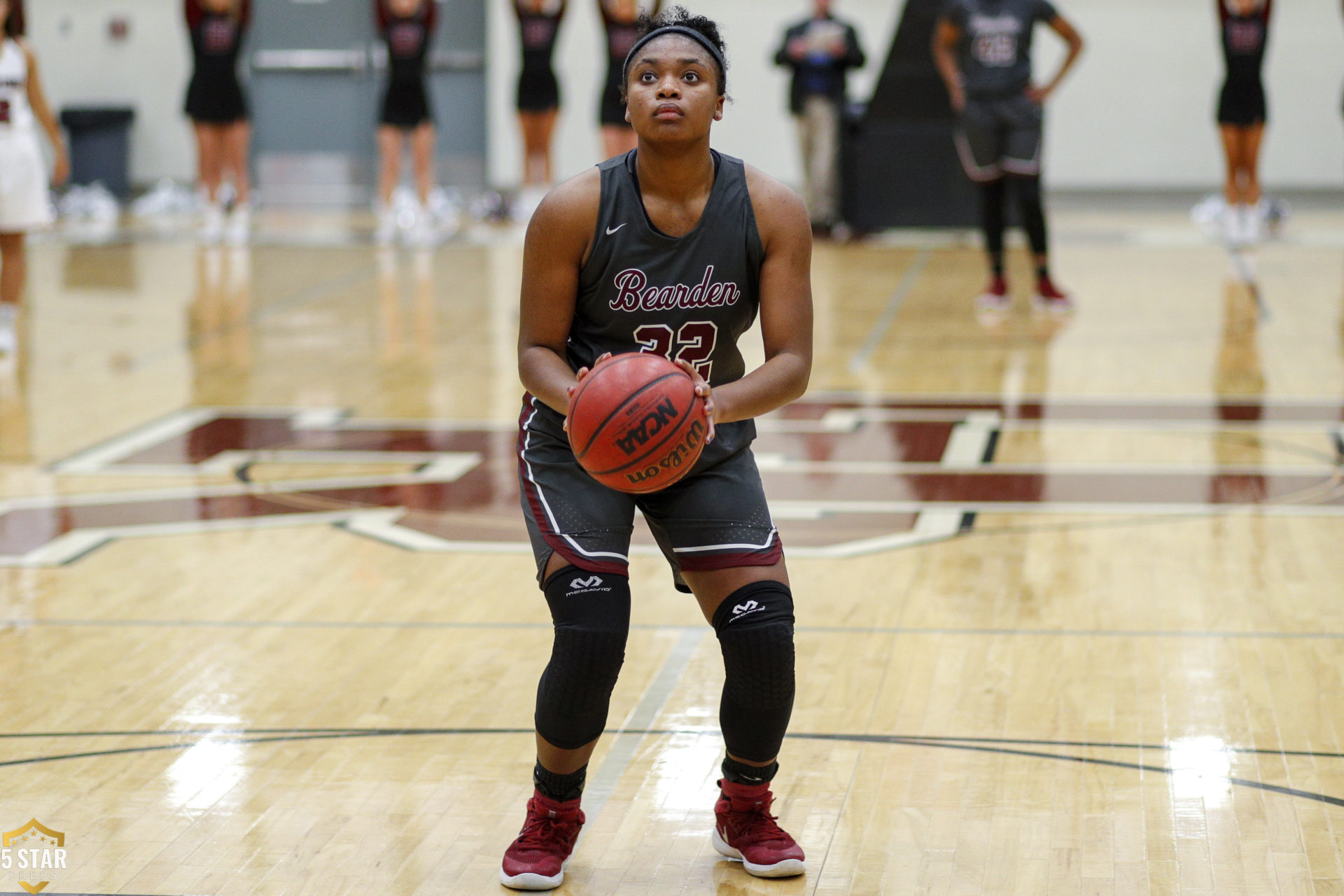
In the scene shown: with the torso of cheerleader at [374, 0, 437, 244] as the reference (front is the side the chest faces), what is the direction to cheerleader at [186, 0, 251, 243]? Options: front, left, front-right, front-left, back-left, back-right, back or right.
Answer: right

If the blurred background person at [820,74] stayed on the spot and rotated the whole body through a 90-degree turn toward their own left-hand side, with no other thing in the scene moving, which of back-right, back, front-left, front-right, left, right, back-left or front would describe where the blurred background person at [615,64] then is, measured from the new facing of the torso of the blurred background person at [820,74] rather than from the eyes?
back

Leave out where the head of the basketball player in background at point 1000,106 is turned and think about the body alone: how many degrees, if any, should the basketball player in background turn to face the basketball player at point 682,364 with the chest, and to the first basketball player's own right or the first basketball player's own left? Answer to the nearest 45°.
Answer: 0° — they already face them

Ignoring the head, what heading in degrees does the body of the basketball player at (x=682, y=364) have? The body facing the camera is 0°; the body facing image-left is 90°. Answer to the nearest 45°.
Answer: approximately 0°

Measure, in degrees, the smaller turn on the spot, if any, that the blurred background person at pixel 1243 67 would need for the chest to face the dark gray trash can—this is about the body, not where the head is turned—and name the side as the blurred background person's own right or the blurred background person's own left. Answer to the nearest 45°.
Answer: approximately 90° to the blurred background person's own right

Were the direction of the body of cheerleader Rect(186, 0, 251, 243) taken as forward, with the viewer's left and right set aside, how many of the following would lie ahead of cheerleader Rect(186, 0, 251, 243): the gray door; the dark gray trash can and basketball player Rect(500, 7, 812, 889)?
1

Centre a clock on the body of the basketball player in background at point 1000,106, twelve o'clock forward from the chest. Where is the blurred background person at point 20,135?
The blurred background person is roughly at 2 o'clock from the basketball player in background.

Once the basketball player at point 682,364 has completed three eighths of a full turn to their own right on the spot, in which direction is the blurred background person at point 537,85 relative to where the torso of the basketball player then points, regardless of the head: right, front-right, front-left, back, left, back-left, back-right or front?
front-right

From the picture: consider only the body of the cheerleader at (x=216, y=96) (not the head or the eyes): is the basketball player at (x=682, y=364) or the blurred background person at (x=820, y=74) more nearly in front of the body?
the basketball player
